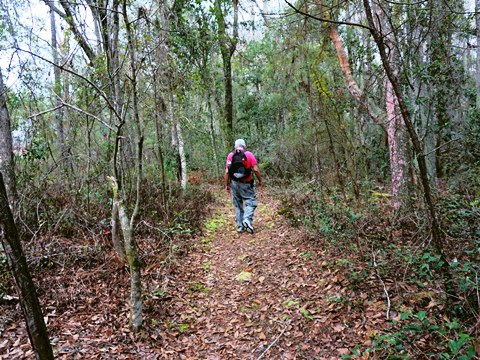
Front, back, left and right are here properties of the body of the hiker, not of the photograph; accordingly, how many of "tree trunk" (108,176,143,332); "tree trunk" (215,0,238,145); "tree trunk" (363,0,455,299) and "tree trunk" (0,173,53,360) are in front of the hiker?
1

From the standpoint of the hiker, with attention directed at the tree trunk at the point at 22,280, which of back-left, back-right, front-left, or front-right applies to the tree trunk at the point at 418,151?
front-left

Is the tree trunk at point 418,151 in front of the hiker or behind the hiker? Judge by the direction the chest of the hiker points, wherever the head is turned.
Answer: behind

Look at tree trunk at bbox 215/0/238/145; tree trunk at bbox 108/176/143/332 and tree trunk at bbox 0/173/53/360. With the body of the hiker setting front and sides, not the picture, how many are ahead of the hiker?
1

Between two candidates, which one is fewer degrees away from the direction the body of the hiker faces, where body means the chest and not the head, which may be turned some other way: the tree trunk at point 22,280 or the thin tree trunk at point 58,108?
the thin tree trunk

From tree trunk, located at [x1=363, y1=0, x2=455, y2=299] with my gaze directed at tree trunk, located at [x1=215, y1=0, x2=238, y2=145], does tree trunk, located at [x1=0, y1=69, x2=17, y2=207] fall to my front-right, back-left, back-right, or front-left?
front-left

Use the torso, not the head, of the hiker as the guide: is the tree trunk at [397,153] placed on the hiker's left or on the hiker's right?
on the hiker's right

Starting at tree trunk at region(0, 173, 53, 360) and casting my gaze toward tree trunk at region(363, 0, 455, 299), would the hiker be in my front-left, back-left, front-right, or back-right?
front-left

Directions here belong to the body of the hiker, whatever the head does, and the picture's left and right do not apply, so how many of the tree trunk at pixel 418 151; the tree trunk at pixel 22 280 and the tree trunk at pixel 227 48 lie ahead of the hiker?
1

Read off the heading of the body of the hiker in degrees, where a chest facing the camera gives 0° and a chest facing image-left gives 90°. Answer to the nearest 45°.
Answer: approximately 180°

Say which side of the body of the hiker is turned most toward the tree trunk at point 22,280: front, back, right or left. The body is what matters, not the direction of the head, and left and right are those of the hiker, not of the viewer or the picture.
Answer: back

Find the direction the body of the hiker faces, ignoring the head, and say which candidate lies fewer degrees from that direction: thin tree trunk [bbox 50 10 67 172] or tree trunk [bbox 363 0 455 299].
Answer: the thin tree trunk

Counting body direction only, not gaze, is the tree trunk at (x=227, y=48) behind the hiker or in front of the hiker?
in front
